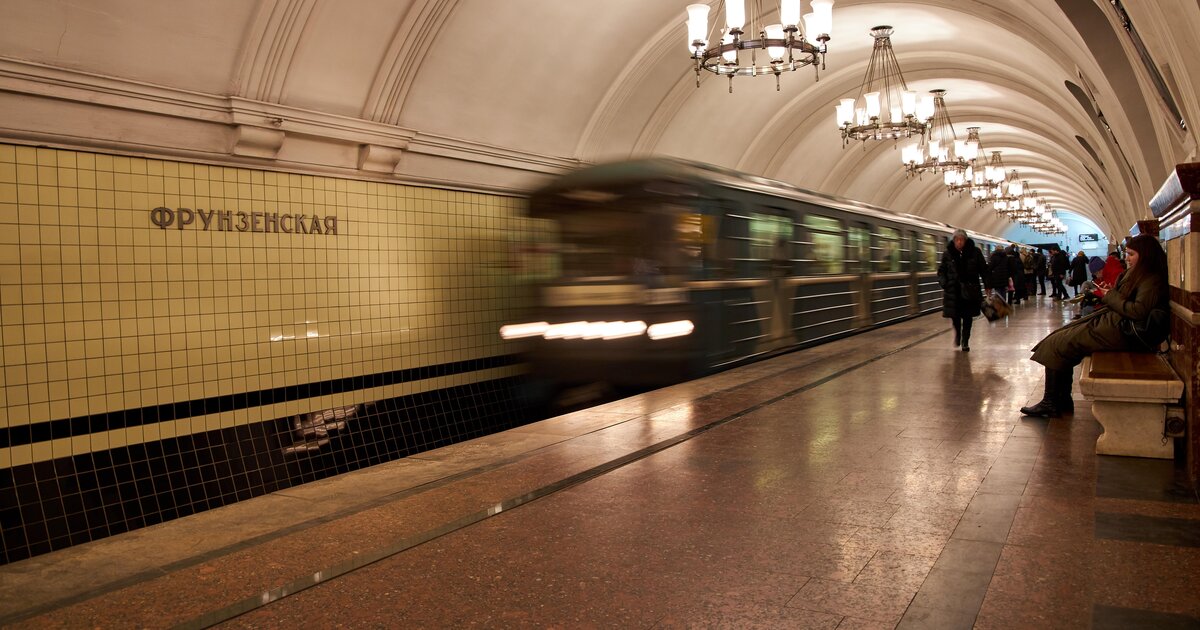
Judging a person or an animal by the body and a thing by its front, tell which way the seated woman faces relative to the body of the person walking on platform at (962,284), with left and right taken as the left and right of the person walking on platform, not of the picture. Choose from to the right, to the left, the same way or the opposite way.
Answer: to the right

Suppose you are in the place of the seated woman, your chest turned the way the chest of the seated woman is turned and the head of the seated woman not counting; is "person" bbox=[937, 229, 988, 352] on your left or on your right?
on your right

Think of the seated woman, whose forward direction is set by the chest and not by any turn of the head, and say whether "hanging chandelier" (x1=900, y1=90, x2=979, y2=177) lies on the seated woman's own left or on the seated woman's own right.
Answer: on the seated woman's own right

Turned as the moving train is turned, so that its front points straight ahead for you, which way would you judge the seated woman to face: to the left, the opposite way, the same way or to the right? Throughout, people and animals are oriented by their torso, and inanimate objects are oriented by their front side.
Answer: to the right

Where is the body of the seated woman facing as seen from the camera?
to the viewer's left
